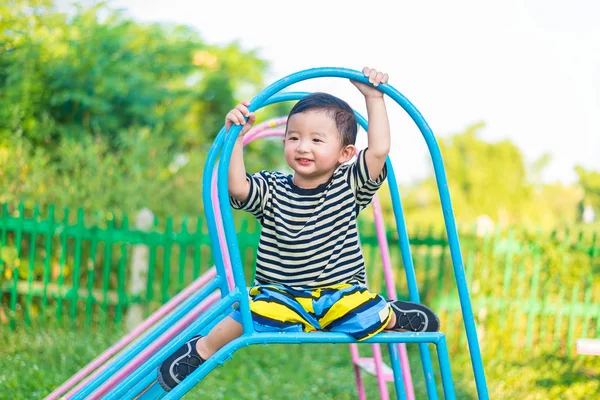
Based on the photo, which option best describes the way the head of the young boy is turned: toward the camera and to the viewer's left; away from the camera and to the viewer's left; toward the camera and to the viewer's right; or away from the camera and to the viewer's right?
toward the camera and to the viewer's left

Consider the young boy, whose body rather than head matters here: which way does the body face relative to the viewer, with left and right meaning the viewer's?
facing the viewer

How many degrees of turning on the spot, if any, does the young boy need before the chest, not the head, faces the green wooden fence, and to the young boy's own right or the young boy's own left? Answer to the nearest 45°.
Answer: approximately 180°
